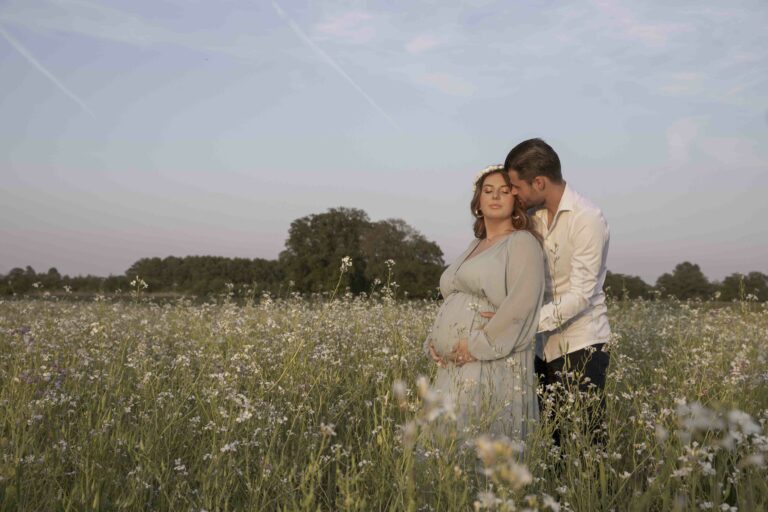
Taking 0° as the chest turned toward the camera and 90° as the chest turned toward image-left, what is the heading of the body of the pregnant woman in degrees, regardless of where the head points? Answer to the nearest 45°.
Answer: approximately 45°

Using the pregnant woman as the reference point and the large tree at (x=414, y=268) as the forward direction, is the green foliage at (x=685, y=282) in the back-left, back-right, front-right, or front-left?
front-right

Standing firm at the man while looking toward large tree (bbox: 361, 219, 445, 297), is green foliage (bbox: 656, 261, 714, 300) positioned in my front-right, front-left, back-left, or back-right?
front-right

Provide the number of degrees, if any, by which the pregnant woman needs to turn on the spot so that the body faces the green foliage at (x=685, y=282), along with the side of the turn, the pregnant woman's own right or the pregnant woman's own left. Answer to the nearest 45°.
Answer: approximately 135° to the pregnant woman's own right

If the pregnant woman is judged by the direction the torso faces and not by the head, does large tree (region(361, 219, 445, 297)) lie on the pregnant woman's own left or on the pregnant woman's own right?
on the pregnant woman's own right

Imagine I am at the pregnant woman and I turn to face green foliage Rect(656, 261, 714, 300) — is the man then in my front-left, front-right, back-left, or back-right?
front-right
